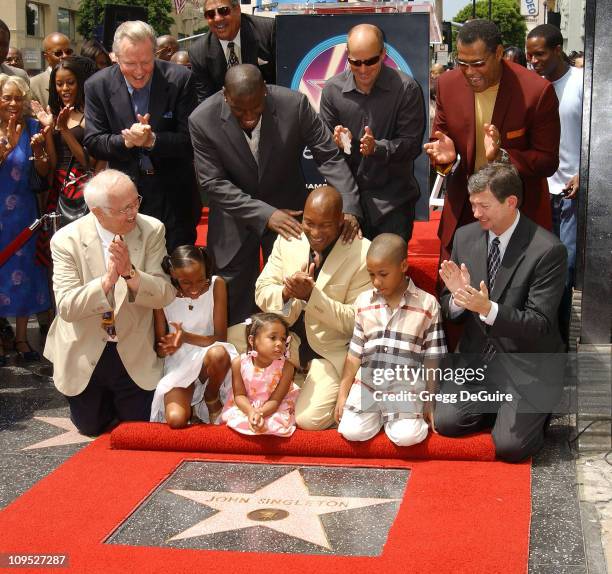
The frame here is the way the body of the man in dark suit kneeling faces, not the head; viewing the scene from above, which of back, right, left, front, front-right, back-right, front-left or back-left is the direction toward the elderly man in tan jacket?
front-right

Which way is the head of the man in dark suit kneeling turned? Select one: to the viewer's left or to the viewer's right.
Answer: to the viewer's left

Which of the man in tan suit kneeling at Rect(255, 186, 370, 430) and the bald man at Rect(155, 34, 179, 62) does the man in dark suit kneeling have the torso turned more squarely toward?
the man in tan suit kneeling

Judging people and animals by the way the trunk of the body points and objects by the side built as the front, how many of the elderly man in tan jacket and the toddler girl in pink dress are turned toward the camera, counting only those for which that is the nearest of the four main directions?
2

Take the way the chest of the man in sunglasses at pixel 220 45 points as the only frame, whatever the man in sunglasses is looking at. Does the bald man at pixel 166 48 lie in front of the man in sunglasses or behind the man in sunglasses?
behind

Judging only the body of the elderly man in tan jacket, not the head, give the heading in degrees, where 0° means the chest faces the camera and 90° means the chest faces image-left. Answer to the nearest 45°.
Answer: approximately 0°
